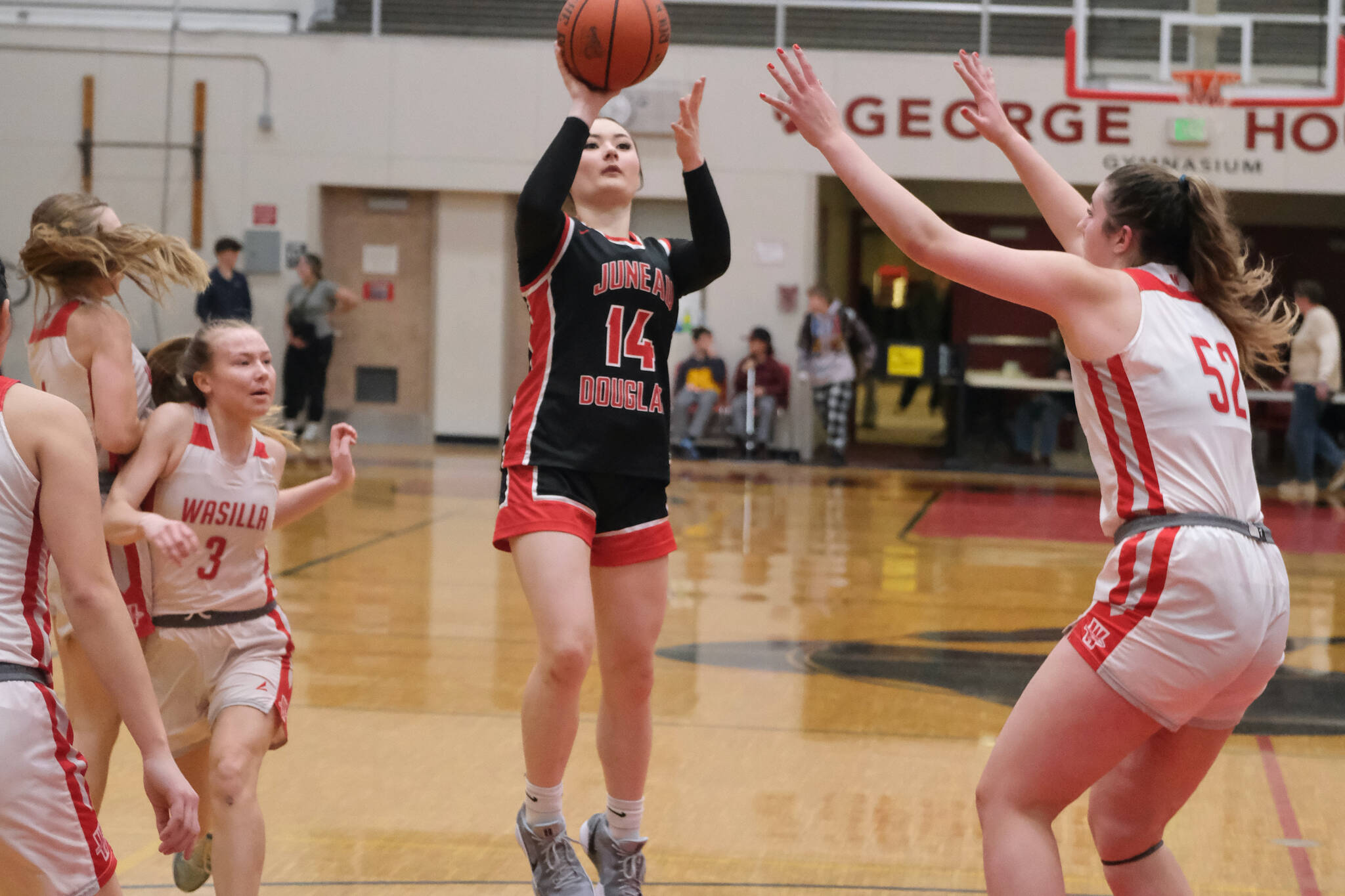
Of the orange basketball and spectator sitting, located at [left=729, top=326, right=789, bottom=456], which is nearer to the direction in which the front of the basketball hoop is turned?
the orange basketball

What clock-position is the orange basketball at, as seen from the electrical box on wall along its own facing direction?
The orange basketball is roughly at 12 o'clock from the electrical box on wall.

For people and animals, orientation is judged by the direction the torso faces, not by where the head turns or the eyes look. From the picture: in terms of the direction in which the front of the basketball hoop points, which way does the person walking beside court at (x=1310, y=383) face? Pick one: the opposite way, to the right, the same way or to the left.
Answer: to the right

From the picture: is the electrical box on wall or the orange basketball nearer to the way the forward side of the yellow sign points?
the orange basketball

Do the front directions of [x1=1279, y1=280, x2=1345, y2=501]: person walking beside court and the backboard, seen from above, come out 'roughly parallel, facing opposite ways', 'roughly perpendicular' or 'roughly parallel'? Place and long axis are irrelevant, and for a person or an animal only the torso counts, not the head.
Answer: roughly perpendicular

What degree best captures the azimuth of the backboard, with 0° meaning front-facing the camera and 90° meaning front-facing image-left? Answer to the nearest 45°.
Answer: approximately 0°
